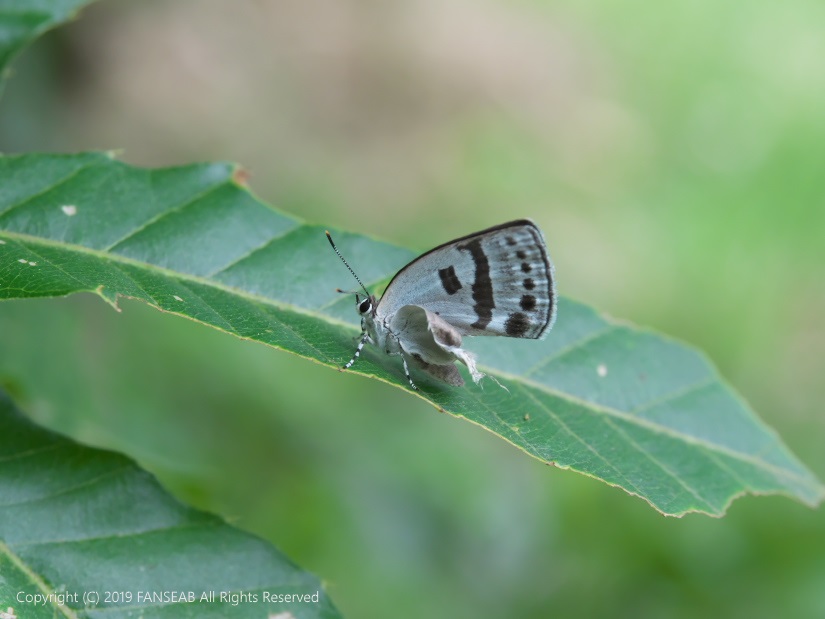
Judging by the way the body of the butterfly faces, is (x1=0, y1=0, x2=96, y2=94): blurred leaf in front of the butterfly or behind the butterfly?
in front

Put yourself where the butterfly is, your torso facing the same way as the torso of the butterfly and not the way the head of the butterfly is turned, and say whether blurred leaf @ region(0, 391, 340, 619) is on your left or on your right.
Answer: on your left

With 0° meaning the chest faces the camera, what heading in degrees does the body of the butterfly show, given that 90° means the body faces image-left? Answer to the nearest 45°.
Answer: approximately 90°
